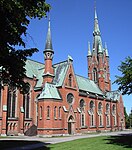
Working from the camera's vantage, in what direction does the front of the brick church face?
facing away from the viewer and to the right of the viewer
